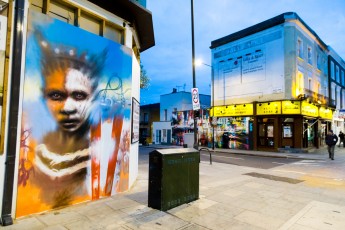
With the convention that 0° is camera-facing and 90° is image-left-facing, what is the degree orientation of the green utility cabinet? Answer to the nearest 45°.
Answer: approximately 315°

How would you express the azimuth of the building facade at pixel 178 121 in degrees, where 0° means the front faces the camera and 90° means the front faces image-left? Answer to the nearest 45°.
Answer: approximately 0°

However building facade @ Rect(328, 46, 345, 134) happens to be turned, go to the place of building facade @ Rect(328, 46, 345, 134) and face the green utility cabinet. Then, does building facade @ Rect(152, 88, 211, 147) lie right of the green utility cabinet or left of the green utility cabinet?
right

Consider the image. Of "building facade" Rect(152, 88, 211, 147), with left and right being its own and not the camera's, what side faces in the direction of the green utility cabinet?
front

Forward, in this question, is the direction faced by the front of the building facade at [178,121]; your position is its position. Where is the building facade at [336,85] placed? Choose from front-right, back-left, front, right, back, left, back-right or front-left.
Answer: left

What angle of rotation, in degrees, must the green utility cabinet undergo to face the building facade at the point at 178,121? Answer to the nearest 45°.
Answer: approximately 135° to its left

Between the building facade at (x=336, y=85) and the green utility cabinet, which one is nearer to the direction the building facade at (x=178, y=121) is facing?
the green utility cabinet
